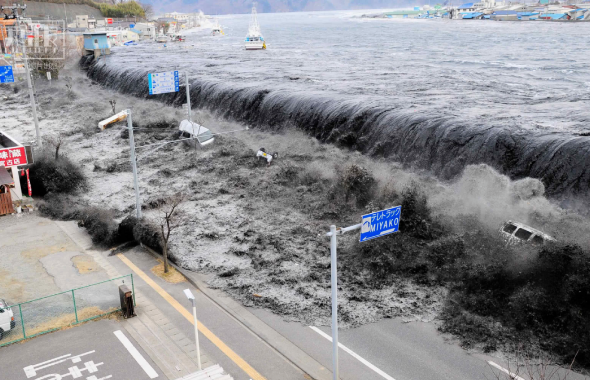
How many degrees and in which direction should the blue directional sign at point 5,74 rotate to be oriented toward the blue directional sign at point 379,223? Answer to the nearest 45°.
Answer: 0° — it already faces it

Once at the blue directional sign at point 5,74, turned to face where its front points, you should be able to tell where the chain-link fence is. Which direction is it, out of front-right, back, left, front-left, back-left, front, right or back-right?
front

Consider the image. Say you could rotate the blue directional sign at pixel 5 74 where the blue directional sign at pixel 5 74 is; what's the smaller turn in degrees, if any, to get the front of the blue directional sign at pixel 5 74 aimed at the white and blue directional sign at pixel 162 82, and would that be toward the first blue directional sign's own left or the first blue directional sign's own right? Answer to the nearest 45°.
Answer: approximately 90° to the first blue directional sign's own left

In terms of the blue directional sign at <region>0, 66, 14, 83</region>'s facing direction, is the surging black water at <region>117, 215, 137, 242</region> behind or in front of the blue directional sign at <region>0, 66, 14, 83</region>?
in front

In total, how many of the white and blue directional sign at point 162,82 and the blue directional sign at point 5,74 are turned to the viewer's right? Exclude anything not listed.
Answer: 0

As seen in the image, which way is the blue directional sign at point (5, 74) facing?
toward the camera

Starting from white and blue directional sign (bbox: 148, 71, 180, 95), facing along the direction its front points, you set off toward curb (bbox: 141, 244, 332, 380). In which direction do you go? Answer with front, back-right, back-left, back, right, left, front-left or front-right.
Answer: front

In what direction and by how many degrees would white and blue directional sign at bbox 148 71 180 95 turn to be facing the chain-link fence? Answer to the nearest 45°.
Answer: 0° — it already faces it

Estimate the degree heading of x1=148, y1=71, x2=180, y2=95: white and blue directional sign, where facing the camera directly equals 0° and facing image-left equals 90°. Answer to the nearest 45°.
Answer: approximately 0°

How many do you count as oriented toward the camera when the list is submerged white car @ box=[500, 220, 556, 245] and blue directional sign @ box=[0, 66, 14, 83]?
1

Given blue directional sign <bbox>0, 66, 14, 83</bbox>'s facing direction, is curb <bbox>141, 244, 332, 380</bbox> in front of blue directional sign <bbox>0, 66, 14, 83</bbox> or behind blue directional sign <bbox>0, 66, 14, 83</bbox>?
in front
